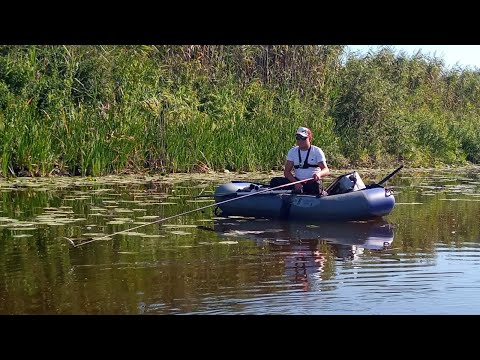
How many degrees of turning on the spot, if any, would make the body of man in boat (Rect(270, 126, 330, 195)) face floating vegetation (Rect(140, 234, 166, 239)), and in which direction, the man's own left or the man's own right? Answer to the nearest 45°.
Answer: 0° — they already face it

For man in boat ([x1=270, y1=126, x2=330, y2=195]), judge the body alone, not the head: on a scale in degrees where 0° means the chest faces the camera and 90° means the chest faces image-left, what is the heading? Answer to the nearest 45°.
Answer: approximately 45°

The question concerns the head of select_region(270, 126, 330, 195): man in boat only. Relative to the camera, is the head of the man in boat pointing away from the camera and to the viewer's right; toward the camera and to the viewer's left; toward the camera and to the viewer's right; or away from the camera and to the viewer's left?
toward the camera and to the viewer's left
